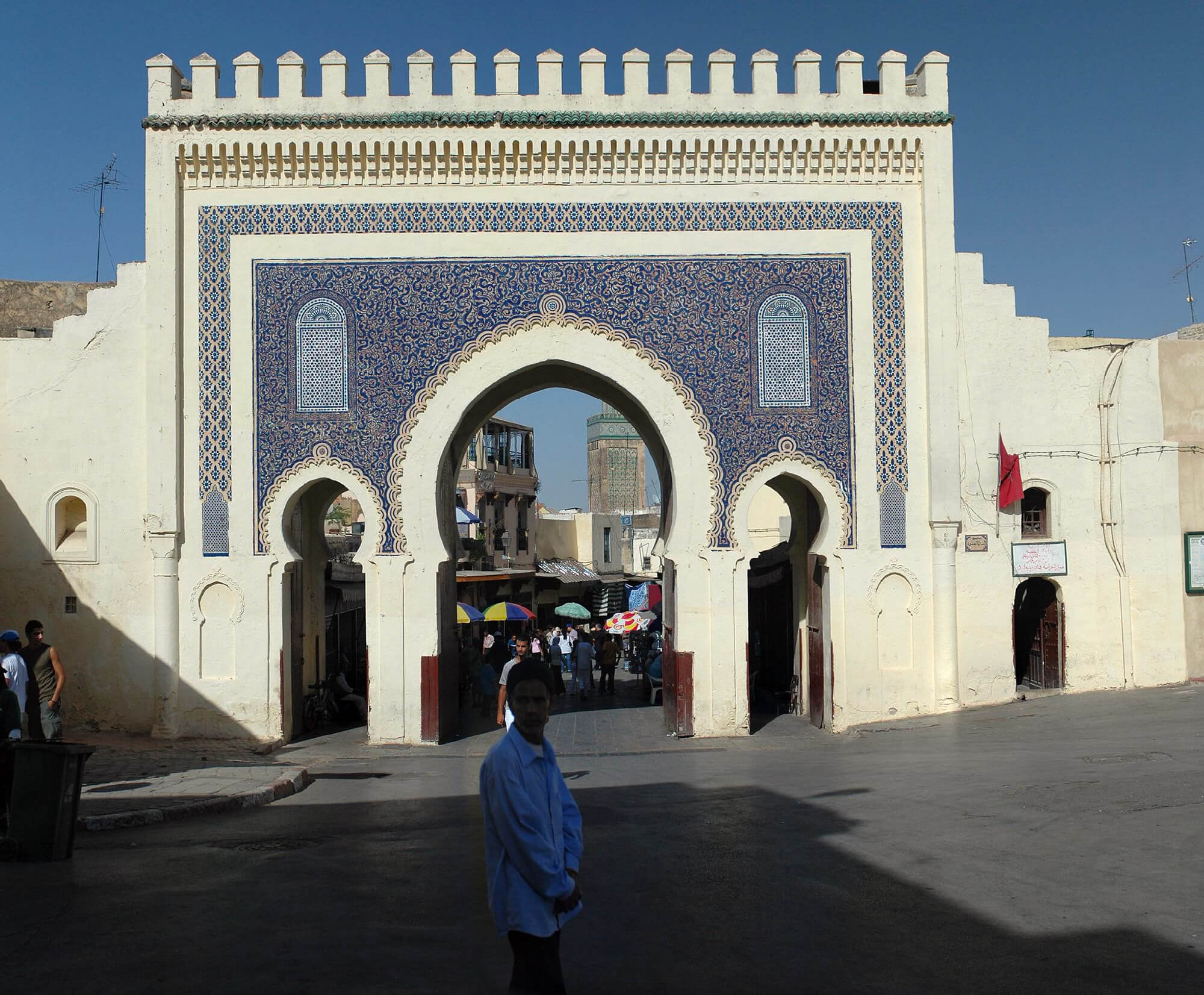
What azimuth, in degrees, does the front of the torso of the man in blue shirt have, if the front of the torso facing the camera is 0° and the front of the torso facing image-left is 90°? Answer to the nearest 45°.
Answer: approximately 315°

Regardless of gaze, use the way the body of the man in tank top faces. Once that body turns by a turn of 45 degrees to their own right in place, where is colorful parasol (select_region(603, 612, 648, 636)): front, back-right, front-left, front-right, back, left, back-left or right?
back-right

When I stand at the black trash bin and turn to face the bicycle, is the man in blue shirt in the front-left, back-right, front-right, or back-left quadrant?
back-right

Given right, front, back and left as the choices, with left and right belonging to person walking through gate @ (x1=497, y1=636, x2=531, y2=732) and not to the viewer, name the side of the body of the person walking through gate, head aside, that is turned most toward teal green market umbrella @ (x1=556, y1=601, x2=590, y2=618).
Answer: back

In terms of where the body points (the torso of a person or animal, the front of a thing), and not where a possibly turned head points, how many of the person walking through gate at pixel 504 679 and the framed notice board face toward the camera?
2

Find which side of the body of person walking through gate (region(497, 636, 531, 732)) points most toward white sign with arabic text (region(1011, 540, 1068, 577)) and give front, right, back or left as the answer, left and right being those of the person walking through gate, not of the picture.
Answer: left

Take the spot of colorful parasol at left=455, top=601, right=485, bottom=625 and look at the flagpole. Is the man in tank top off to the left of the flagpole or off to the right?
right

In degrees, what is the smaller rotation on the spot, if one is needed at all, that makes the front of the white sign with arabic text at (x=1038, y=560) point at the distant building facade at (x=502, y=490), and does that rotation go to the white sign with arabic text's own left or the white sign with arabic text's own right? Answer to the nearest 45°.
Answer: approximately 135° to the white sign with arabic text's own right

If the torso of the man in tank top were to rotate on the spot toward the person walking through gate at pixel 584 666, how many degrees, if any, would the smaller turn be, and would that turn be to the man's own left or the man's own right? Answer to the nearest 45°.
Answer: approximately 180°

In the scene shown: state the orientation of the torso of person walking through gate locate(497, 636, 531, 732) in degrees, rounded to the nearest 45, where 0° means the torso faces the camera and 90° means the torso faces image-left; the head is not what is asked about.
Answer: approximately 0°

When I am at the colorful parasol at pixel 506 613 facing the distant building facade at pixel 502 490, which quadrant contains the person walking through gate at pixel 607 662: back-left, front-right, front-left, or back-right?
back-right

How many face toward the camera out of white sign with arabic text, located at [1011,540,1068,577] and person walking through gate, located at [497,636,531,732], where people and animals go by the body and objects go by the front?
2

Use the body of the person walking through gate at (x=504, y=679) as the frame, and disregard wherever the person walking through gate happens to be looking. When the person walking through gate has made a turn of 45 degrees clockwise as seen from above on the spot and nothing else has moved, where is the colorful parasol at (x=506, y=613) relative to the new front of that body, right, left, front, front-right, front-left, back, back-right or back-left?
back-right
